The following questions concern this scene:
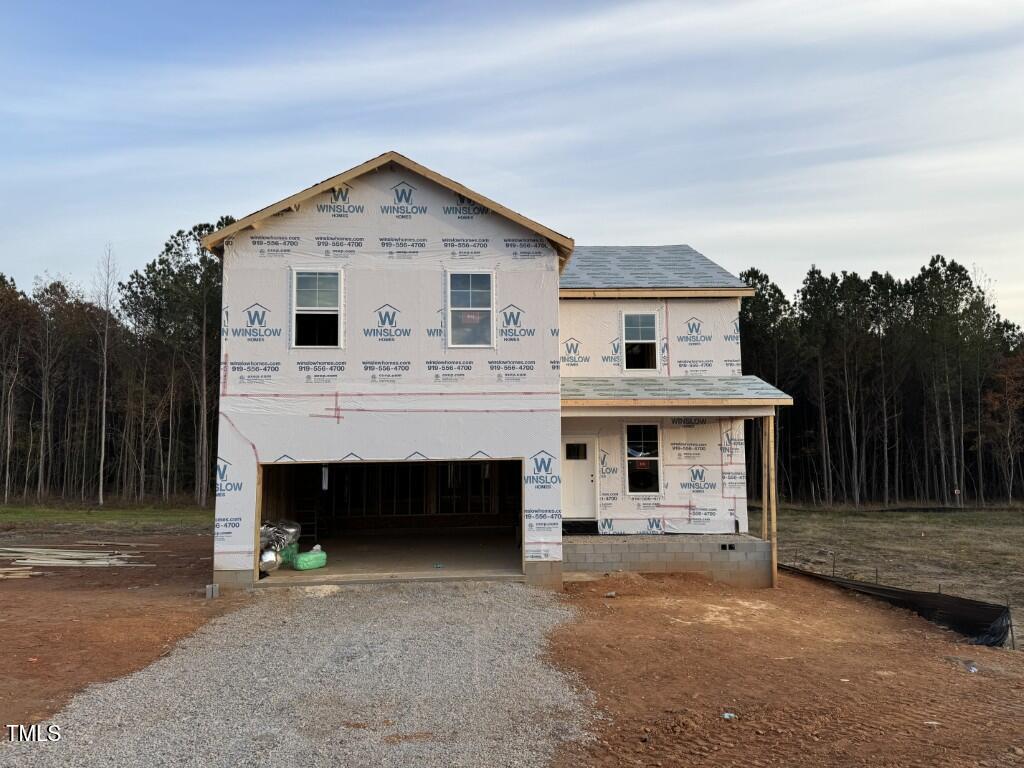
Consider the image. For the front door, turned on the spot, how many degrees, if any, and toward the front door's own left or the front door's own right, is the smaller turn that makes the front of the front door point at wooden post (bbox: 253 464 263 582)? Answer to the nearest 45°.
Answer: approximately 45° to the front door's own right

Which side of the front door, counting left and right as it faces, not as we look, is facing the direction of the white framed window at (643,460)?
left

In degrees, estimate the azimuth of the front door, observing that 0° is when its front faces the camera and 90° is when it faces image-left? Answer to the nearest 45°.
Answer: approximately 0°

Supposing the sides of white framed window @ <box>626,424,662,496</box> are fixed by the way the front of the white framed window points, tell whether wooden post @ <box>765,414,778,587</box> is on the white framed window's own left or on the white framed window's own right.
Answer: on the white framed window's own left

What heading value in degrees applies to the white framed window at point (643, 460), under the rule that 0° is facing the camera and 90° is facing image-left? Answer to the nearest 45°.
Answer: approximately 0°

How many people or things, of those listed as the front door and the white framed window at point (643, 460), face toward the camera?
2

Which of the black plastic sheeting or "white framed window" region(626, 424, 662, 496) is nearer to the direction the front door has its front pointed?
the black plastic sheeting

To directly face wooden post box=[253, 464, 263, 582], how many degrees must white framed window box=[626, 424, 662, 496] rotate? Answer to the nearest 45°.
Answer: approximately 45° to its right
